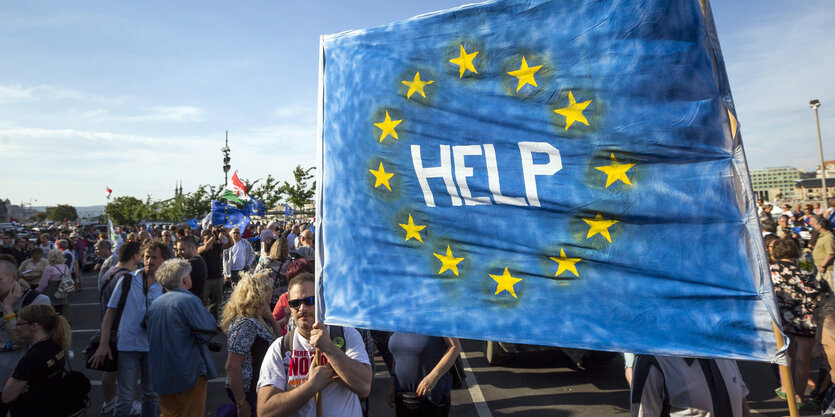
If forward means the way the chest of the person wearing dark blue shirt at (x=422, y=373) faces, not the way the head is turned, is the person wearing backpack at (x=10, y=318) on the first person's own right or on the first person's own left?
on the first person's own right

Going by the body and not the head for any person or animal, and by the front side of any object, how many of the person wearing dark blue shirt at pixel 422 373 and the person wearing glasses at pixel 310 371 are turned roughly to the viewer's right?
0

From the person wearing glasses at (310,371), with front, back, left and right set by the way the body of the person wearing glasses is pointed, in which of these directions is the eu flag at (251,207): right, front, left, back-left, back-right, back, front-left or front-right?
back

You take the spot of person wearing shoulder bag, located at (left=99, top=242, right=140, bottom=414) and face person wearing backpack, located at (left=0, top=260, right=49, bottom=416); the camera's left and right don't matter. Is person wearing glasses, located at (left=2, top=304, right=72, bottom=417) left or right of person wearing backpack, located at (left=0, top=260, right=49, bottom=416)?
left

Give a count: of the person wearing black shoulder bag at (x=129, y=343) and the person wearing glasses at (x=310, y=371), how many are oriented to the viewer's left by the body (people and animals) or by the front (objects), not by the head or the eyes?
0

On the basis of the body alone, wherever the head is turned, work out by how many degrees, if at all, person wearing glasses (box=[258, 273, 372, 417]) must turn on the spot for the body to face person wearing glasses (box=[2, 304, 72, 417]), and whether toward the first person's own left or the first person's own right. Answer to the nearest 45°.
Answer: approximately 135° to the first person's own right

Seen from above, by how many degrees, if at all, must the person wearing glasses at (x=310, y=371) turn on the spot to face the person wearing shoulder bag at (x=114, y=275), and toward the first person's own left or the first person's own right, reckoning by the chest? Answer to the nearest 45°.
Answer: approximately 135° to the first person's own right

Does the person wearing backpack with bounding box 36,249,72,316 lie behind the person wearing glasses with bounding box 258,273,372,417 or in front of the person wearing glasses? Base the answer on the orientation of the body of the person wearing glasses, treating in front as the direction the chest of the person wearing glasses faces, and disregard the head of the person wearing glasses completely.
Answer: behind

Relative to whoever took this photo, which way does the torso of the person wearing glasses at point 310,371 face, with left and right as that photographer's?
facing the viewer

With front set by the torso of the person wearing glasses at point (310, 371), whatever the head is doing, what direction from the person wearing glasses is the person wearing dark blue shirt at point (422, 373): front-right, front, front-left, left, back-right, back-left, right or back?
back-left

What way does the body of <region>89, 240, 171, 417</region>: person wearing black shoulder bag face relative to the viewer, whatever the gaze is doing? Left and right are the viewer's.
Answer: facing the viewer and to the right of the viewer

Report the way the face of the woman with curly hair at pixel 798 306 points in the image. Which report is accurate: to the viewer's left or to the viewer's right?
to the viewer's left
